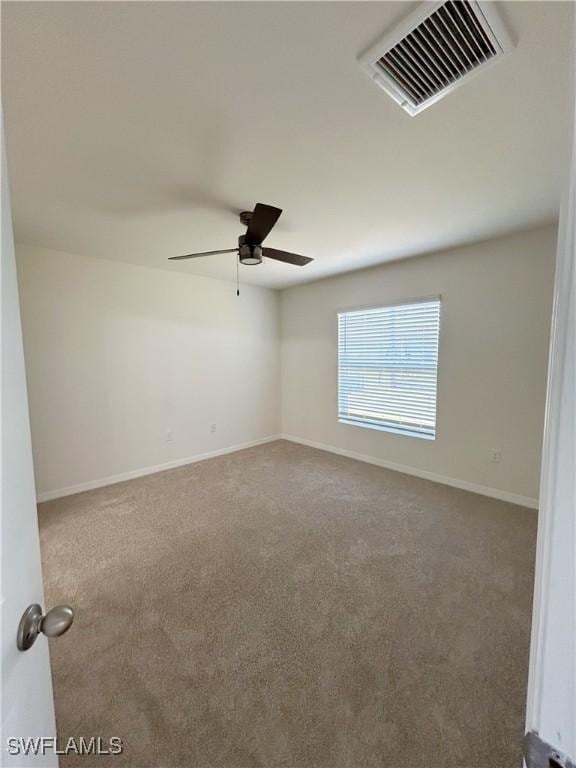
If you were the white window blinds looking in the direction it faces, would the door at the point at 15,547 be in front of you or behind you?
in front

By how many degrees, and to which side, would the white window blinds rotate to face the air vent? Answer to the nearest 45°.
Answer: approximately 45° to its left

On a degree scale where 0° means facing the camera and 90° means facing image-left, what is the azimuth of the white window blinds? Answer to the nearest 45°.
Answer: approximately 45°

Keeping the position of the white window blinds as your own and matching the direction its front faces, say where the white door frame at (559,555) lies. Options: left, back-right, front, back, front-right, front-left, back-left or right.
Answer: front-left
